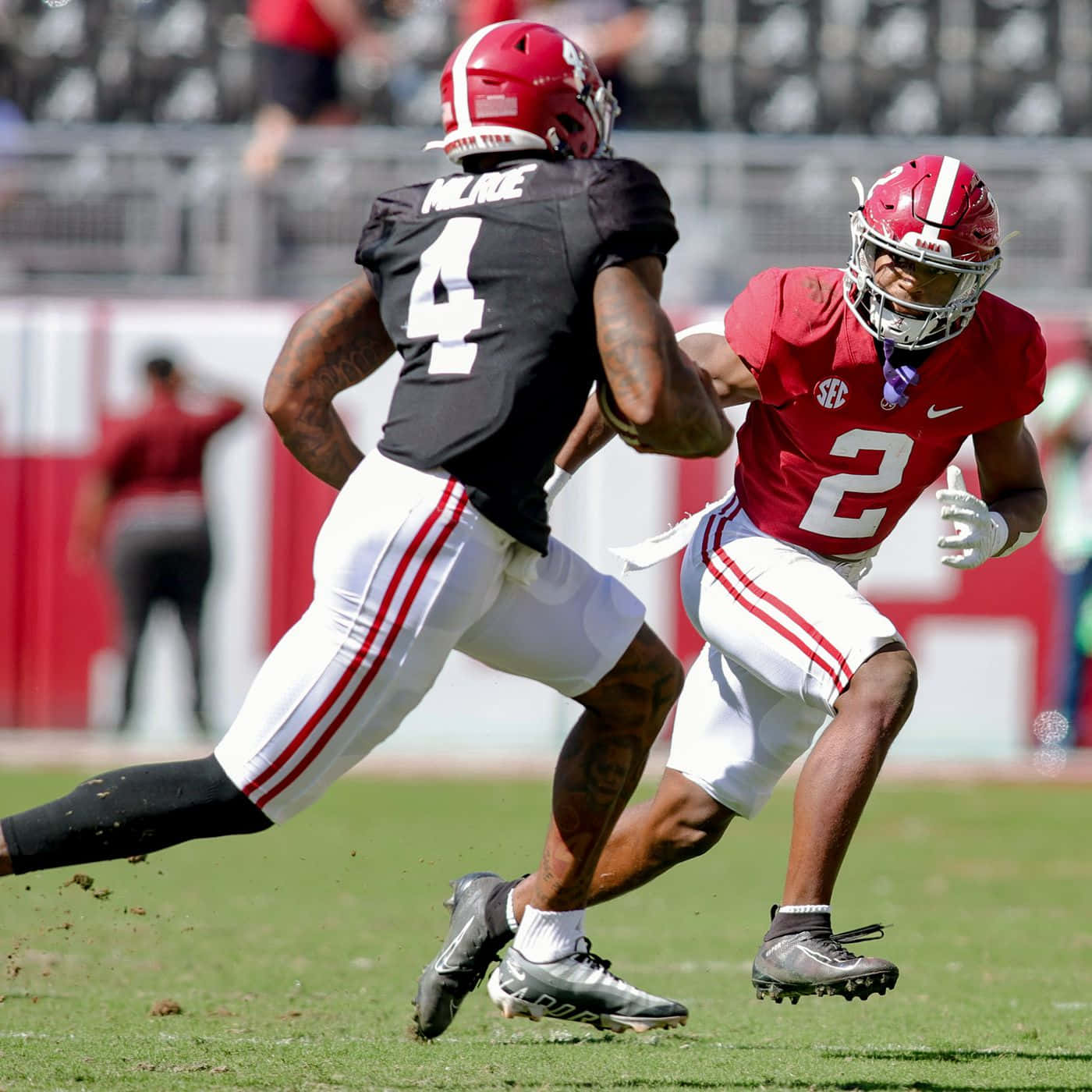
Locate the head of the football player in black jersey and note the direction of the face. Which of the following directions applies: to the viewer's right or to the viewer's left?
to the viewer's right

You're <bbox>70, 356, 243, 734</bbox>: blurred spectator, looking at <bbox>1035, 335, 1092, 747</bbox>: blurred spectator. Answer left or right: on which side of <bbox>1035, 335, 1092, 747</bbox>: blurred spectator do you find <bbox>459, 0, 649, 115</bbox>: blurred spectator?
left

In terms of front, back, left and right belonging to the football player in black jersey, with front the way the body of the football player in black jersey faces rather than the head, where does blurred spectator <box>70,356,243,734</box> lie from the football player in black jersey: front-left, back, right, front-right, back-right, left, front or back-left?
front-left

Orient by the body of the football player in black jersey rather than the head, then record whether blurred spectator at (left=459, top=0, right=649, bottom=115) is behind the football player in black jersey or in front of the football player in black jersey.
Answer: in front

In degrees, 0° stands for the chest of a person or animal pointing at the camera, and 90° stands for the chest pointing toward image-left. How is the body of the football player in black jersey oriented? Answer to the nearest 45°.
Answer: approximately 225°

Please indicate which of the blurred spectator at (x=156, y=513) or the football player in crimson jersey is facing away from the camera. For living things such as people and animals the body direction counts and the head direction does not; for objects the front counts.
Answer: the blurred spectator

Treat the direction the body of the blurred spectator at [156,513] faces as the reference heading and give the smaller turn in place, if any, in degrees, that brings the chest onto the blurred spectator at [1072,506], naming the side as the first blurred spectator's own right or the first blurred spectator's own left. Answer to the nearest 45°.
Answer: approximately 90° to the first blurred spectator's own right

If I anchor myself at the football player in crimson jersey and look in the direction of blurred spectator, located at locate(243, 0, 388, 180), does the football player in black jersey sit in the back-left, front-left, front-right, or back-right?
back-left
